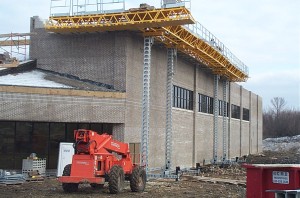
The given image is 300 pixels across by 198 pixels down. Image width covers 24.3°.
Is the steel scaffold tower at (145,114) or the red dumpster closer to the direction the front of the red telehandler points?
the steel scaffold tower

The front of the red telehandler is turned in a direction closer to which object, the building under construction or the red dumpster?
the building under construction
